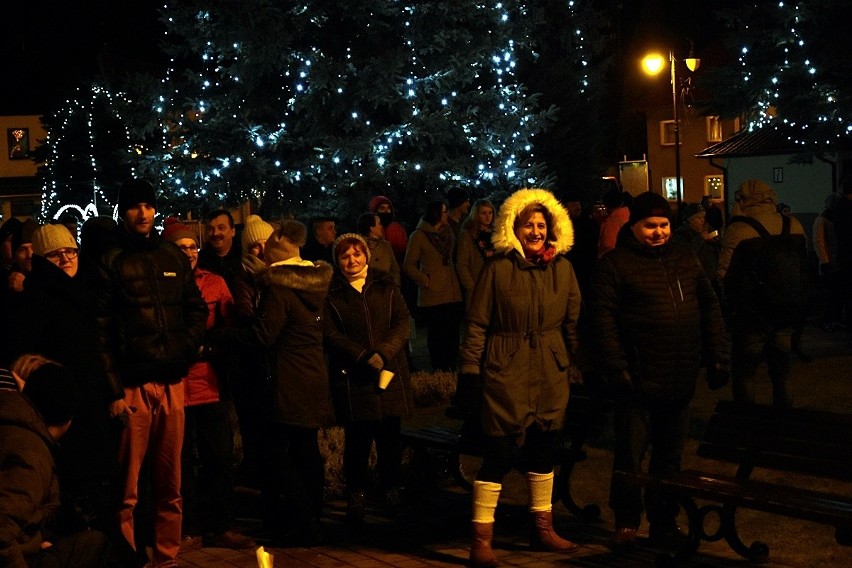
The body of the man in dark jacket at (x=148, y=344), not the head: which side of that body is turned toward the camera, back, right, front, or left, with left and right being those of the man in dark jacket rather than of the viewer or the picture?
front

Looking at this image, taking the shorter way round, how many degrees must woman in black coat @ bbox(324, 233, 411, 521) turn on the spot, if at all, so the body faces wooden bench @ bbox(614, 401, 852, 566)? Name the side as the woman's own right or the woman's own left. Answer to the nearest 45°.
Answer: approximately 45° to the woman's own left

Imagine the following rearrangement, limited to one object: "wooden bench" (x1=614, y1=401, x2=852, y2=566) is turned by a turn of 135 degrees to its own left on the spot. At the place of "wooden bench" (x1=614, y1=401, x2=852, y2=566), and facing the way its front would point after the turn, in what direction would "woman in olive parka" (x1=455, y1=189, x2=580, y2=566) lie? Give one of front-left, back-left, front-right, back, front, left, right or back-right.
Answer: back

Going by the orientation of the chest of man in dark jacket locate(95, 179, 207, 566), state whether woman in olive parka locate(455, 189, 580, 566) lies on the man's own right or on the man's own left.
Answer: on the man's own left

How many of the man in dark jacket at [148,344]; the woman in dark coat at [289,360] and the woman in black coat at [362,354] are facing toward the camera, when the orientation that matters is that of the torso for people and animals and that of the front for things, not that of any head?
2

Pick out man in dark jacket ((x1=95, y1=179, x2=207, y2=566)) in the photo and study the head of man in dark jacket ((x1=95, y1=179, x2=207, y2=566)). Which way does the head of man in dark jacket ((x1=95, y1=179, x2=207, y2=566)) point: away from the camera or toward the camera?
toward the camera

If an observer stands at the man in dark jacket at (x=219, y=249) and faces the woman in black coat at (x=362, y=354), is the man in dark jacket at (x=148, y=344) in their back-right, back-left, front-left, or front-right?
front-right

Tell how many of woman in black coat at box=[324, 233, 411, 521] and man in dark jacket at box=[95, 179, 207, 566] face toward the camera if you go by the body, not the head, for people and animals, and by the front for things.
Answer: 2

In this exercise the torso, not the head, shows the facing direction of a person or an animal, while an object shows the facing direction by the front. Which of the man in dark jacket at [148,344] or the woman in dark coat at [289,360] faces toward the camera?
the man in dark jacket at [148,344]

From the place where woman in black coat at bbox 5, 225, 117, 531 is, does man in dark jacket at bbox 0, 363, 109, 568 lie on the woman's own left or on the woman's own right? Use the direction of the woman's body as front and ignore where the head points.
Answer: on the woman's own right

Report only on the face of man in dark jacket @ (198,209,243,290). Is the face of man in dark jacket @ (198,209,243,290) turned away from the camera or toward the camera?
toward the camera

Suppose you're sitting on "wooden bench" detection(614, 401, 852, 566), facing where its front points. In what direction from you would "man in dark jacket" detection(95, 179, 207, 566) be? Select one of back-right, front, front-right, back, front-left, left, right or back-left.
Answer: front-right

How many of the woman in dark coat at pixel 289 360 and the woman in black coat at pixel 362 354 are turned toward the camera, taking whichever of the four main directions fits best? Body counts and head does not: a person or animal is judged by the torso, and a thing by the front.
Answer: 1

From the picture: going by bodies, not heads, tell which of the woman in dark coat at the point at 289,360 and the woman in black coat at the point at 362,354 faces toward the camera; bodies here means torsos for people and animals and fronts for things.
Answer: the woman in black coat

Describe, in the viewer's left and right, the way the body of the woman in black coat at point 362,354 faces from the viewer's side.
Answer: facing the viewer
